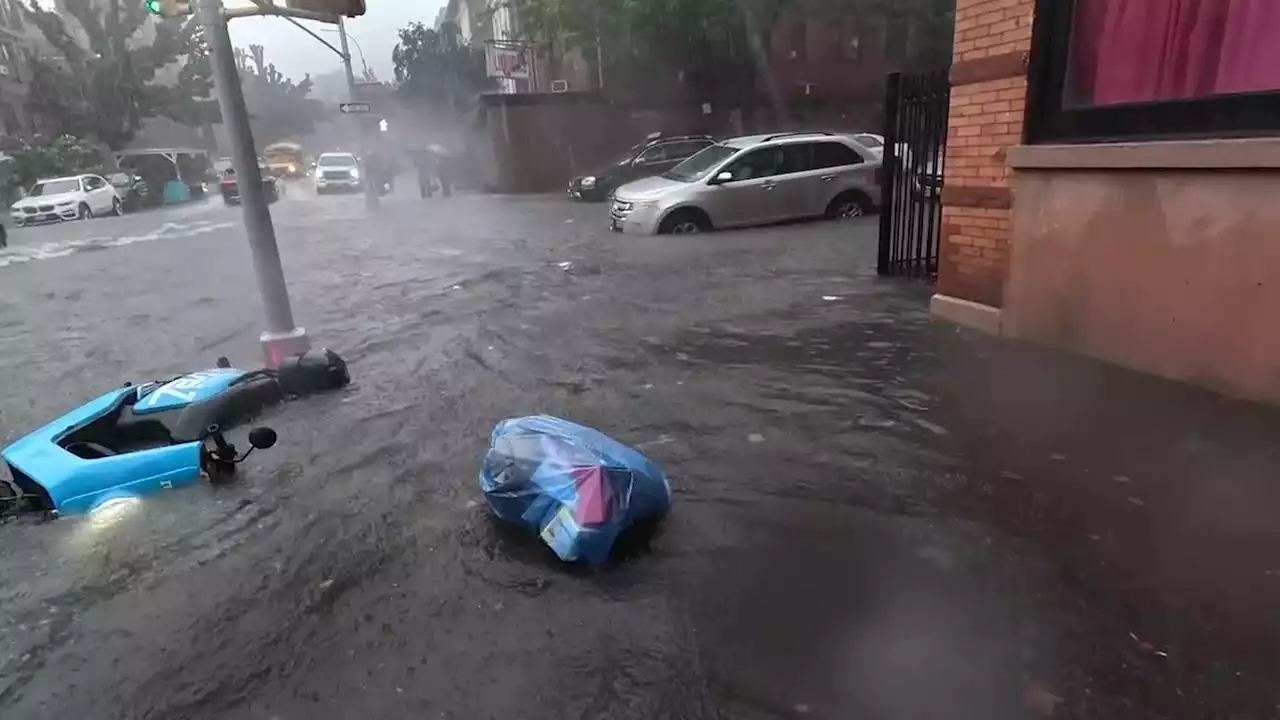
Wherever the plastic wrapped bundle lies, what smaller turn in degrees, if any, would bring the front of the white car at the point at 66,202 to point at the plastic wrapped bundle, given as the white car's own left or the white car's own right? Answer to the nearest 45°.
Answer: approximately 45° to the white car's own left

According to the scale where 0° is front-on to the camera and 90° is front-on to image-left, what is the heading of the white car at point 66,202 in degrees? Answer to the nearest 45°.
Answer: approximately 45°

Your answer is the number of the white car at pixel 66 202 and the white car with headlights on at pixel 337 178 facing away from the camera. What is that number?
0

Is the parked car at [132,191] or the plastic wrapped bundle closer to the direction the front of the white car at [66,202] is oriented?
the plastic wrapped bundle

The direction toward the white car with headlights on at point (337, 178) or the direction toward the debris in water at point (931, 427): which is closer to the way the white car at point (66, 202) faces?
the debris in water

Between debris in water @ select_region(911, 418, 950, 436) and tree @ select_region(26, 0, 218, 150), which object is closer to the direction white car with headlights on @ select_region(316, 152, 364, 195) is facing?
the debris in water

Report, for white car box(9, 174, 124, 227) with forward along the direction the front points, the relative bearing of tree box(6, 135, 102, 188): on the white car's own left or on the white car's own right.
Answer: on the white car's own right

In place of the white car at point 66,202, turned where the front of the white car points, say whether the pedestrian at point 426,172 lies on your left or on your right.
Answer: on your left

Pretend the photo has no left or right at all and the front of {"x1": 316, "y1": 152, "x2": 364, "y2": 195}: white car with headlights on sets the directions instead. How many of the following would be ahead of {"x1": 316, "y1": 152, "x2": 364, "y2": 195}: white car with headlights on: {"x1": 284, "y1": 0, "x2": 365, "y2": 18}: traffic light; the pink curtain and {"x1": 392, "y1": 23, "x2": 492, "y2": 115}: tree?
2

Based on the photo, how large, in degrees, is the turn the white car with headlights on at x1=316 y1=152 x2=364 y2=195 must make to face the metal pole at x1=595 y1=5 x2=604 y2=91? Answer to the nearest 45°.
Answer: approximately 45° to its left

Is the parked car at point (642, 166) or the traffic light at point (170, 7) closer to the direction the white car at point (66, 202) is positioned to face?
the traffic light

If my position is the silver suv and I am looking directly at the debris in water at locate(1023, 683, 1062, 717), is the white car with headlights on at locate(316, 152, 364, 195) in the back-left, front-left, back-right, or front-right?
back-right

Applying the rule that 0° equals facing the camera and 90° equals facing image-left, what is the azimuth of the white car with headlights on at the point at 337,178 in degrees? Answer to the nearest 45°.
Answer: approximately 0°
